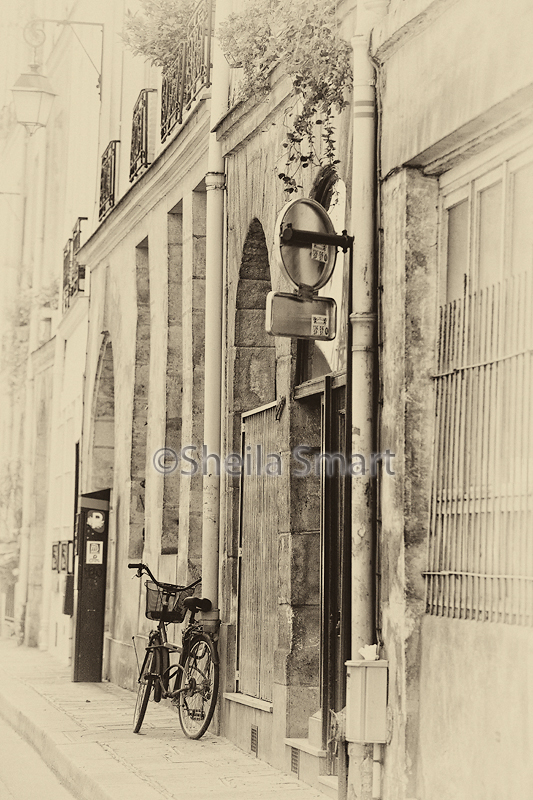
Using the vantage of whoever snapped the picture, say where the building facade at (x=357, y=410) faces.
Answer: facing the viewer and to the left of the viewer

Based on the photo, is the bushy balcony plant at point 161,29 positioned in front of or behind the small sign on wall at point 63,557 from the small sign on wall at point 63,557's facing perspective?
in front

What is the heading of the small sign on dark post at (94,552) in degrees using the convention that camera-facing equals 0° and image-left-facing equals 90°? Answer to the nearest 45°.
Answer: approximately 0°

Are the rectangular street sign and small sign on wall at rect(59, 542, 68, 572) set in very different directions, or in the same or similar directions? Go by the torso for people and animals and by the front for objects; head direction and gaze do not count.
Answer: very different directions

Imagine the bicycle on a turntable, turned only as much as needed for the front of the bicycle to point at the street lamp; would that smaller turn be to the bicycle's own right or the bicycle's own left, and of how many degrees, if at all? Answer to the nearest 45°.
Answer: approximately 45° to the bicycle's own right

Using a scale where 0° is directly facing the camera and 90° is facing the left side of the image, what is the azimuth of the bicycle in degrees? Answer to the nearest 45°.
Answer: approximately 135°

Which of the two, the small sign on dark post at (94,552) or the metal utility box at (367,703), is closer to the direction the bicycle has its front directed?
the small sign on dark post

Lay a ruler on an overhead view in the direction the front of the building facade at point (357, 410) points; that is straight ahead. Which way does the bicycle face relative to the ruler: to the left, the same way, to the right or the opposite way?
to the right

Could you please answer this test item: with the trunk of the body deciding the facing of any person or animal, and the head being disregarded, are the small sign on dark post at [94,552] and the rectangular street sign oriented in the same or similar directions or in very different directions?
very different directions
